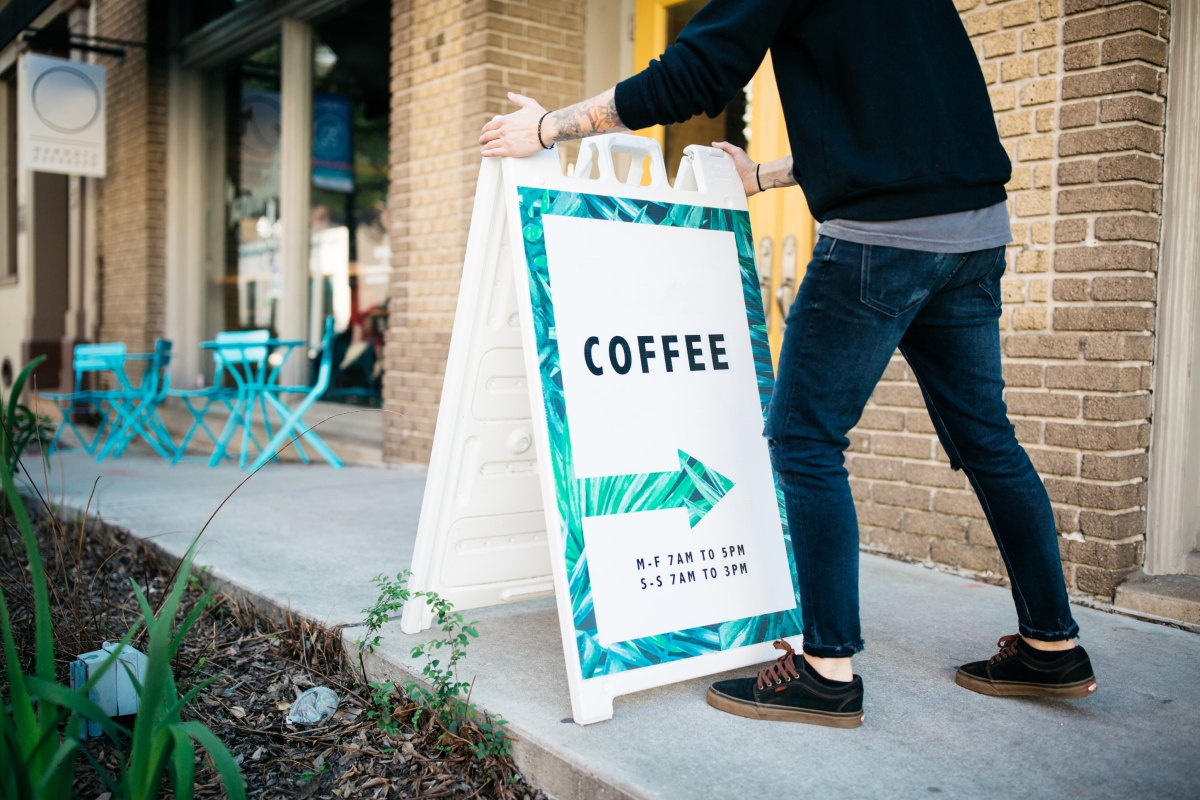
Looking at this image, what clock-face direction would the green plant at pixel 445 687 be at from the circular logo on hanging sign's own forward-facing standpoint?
The green plant is roughly at 12 o'clock from the circular logo on hanging sign.

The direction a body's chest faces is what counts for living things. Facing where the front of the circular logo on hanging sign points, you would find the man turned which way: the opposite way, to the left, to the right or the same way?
the opposite way

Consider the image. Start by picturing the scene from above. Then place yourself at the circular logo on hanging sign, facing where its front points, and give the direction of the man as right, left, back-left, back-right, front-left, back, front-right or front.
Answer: front

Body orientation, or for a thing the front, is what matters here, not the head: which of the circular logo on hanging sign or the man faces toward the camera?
the circular logo on hanging sign

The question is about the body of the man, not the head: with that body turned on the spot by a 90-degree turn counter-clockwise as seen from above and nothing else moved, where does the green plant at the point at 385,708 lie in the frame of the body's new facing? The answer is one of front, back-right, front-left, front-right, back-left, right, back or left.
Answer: front-right

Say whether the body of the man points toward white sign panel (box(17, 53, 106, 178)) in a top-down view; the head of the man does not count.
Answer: yes

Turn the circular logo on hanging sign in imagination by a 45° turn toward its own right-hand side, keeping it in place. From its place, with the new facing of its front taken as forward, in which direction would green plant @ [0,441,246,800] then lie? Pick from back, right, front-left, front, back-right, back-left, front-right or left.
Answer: front-left

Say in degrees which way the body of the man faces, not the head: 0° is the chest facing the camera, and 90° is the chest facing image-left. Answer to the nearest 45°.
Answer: approximately 135°

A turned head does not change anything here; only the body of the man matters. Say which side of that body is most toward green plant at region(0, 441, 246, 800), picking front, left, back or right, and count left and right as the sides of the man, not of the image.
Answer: left

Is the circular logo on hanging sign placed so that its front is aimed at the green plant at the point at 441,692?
yes

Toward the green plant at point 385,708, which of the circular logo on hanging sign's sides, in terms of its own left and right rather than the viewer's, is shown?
front

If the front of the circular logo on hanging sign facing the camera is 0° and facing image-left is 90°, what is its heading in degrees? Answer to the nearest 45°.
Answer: approximately 0°

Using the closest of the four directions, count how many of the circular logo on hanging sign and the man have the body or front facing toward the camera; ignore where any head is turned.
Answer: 1

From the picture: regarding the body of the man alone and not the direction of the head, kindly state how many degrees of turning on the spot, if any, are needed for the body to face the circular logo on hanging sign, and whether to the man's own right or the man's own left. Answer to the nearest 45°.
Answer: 0° — they already face it
